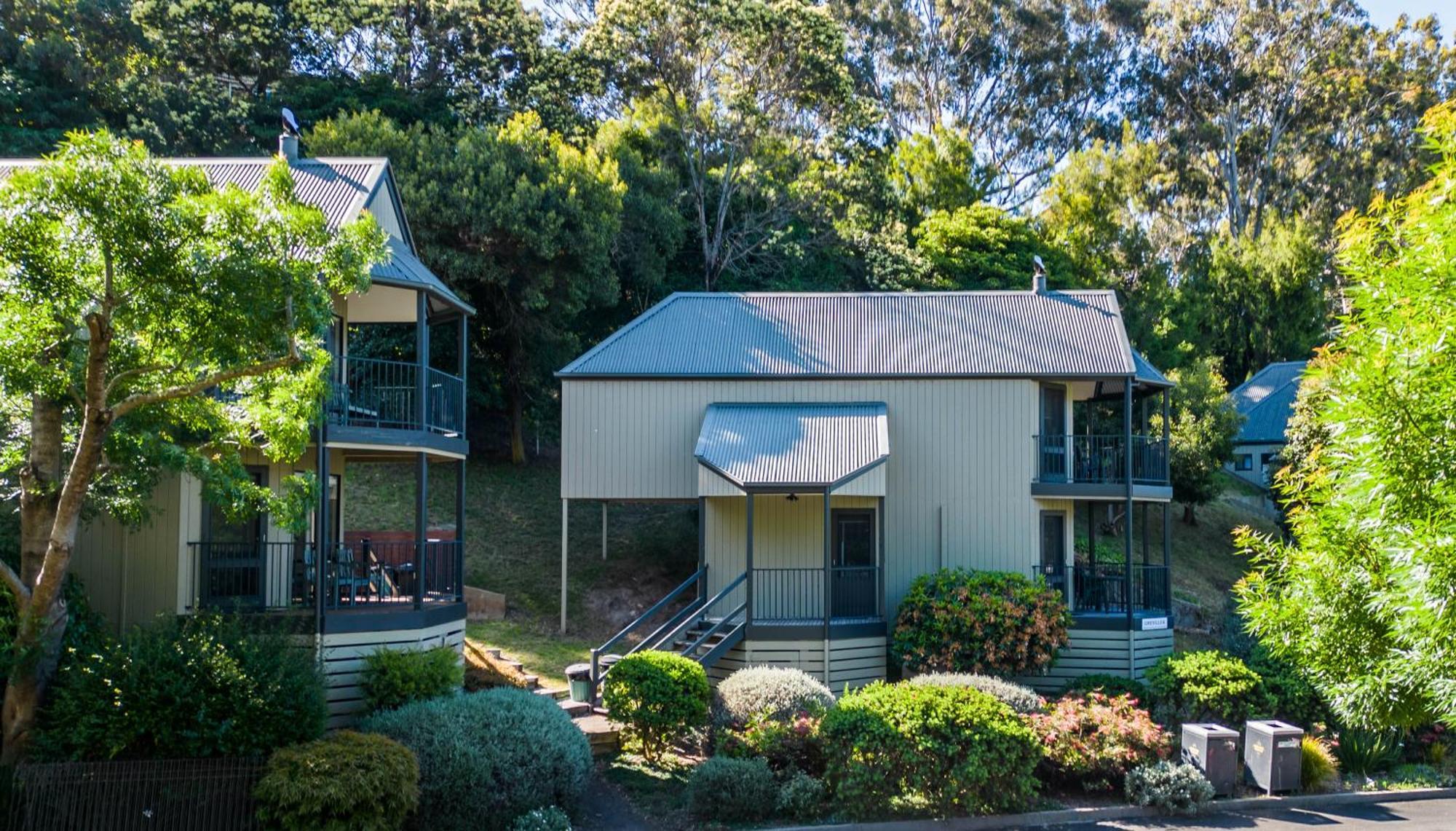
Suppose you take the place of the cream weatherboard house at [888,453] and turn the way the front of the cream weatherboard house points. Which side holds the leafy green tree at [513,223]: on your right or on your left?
on your right

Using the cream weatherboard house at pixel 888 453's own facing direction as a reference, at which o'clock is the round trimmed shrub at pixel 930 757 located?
The round trimmed shrub is roughly at 12 o'clock from the cream weatherboard house.

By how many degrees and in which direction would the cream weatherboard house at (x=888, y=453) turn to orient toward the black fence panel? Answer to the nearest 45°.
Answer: approximately 45° to its right

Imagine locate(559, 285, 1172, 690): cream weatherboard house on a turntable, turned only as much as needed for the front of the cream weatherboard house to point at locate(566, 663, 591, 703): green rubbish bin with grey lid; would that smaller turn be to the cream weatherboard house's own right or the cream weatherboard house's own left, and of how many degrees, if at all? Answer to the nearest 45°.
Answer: approximately 45° to the cream weatherboard house's own right

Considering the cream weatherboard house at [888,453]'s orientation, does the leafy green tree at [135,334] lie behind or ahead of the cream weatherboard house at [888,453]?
ahead

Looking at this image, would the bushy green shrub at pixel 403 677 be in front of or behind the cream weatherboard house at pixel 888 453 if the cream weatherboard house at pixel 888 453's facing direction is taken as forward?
in front

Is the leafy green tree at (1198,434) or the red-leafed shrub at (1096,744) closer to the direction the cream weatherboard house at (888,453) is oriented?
the red-leafed shrub

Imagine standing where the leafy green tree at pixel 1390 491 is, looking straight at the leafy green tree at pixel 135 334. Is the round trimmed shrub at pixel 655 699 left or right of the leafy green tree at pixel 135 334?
right

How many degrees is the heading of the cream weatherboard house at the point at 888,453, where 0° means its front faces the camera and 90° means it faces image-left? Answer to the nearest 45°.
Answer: approximately 0°
